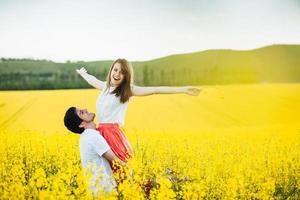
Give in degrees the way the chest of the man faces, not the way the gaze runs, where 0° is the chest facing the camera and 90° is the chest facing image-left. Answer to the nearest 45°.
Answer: approximately 270°

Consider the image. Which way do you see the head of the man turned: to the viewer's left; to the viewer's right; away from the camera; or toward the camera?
to the viewer's right
